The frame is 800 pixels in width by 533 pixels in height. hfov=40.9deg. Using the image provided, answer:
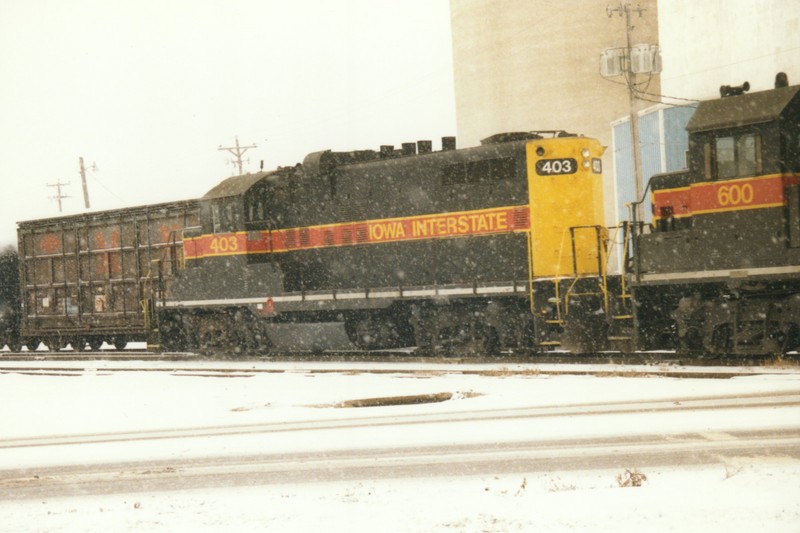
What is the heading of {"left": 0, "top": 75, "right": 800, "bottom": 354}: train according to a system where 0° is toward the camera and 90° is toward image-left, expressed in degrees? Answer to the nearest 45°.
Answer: approximately 135°

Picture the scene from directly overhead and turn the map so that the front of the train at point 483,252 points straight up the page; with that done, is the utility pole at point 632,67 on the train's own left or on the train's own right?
on the train's own right

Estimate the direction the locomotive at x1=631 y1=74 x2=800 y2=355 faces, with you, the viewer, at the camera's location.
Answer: facing away from the viewer and to the left of the viewer
